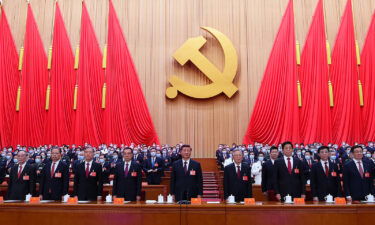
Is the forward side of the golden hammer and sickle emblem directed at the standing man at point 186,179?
yes

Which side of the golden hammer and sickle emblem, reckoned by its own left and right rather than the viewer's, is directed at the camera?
front

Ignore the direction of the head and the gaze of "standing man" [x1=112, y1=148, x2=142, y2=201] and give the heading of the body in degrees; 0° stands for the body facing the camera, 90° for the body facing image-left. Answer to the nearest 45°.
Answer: approximately 0°

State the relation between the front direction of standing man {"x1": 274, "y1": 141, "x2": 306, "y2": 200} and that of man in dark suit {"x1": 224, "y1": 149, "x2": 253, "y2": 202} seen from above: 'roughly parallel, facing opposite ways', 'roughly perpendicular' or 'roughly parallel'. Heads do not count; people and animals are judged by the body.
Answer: roughly parallel

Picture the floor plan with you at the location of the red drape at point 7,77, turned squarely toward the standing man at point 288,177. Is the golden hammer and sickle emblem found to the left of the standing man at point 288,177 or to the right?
left

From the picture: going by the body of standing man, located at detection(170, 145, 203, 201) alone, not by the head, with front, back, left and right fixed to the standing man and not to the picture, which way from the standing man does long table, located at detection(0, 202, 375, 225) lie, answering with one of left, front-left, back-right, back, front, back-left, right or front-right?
front

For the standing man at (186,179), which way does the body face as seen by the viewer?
toward the camera

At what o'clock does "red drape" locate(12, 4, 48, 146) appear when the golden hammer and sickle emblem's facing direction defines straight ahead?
The red drape is roughly at 3 o'clock from the golden hammer and sickle emblem.

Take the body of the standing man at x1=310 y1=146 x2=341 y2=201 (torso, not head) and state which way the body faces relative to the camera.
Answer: toward the camera

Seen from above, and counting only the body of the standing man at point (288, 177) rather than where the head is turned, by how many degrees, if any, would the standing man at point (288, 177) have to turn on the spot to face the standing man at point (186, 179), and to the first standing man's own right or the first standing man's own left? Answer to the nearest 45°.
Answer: approximately 90° to the first standing man's own right
